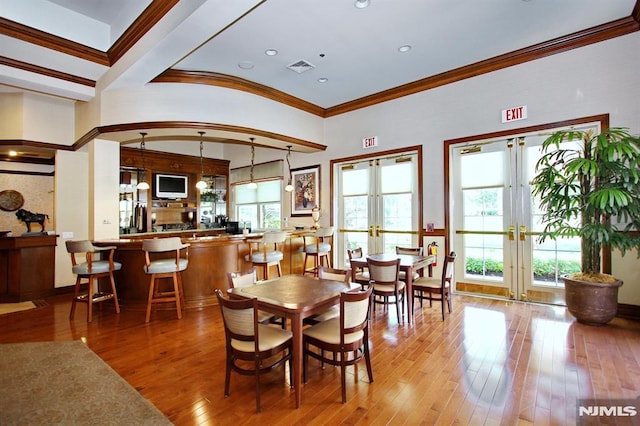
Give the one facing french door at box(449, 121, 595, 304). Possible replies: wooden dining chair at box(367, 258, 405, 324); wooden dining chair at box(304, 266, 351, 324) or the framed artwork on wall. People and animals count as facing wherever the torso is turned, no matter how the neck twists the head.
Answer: wooden dining chair at box(367, 258, 405, 324)

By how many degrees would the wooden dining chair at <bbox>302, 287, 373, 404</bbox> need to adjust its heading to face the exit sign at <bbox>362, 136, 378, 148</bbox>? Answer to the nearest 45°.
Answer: approximately 45° to its right

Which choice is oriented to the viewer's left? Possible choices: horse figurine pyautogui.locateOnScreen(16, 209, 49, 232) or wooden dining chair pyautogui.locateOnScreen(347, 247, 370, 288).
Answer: the horse figurine

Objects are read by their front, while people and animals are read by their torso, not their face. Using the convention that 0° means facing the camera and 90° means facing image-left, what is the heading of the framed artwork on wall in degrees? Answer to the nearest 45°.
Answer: approximately 45°

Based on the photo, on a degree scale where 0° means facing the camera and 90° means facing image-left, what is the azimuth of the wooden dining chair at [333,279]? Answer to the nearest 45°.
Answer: approximately 45°

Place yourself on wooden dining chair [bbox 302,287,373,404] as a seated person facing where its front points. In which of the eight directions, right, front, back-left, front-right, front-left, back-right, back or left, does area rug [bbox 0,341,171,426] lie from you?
front-left

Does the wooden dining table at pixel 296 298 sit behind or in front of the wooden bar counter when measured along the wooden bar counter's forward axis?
in front

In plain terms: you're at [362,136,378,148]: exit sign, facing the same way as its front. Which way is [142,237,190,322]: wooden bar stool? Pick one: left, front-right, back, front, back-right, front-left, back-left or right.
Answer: front

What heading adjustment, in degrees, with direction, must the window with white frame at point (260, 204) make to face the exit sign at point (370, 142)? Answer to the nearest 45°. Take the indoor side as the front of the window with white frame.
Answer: approximately 90° to its left

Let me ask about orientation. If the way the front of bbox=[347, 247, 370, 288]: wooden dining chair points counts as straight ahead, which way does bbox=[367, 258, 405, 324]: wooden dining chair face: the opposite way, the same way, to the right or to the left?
to the left

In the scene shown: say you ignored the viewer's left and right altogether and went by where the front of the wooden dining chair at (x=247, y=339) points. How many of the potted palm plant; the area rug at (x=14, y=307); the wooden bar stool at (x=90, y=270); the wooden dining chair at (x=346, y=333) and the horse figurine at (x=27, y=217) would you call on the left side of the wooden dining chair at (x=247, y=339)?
3

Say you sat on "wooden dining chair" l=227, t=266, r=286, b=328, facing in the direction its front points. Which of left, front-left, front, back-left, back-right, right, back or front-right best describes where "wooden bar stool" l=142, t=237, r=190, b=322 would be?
back

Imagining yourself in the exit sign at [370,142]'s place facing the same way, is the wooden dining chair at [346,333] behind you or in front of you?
in front

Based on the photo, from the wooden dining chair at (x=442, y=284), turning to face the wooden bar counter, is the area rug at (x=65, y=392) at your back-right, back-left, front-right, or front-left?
front-left

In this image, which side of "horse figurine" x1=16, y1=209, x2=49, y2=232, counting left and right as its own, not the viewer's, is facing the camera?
left

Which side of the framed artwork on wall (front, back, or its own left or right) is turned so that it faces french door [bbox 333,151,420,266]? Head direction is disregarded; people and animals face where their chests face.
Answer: left

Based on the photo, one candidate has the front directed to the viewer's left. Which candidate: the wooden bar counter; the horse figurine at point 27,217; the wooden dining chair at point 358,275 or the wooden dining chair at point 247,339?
the horse figurine
